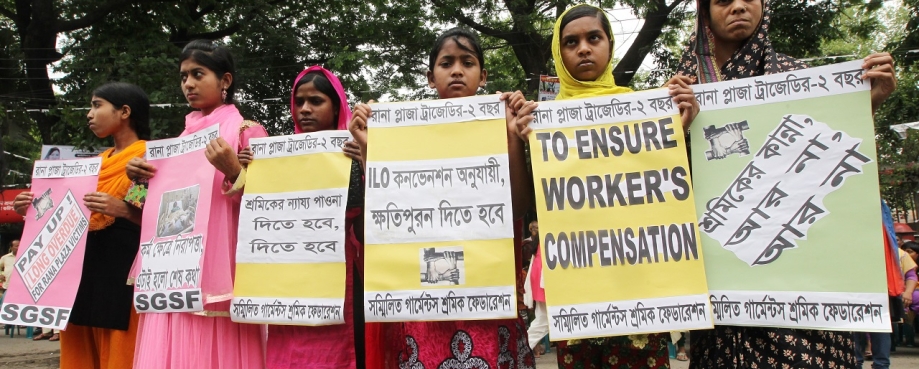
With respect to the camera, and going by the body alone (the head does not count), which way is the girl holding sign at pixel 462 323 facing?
toward the camera

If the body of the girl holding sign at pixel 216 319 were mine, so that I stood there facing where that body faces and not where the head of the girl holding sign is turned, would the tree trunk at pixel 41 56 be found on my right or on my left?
on my right

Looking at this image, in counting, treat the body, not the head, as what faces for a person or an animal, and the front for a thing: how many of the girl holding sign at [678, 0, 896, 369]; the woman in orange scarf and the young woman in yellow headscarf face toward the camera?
2

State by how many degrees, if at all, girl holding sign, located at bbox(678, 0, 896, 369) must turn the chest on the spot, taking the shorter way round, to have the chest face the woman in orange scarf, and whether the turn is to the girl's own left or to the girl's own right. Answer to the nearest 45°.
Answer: approximately 90° to the girl's own right

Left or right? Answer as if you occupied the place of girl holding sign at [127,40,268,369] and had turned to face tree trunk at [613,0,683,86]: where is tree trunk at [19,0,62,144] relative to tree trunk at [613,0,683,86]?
left

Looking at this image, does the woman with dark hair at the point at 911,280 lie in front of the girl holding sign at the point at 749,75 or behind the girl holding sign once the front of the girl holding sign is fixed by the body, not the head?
behind

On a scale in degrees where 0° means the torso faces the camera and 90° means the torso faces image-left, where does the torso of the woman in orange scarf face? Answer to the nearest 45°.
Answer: approximately 90°

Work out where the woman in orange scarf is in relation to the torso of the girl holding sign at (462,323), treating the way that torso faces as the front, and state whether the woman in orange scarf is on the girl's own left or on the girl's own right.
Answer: on the girl's own right
